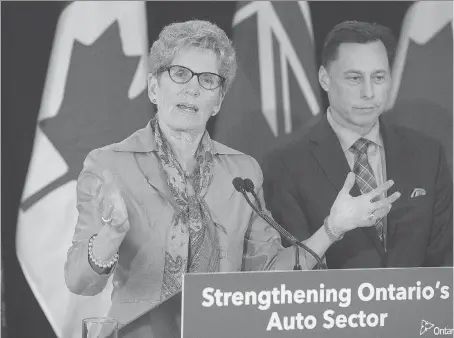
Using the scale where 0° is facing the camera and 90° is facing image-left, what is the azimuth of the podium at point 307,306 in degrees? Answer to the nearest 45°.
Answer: approximately 0°

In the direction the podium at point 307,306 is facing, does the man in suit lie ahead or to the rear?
to the rear

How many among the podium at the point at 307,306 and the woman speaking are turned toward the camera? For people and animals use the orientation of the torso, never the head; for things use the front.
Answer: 2

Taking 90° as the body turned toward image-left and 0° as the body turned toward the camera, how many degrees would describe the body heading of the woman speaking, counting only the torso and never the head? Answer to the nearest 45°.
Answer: approximately 0°

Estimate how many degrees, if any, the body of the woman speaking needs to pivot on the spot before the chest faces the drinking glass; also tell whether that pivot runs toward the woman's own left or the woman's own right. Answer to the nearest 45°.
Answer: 0° — they already face it

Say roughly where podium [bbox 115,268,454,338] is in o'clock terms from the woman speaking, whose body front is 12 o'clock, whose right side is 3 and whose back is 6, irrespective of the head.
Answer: The podium is roughly at 11 o'clock from the woman speaking.

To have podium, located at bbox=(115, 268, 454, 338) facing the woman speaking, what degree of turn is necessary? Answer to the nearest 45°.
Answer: approximately 135° to its right

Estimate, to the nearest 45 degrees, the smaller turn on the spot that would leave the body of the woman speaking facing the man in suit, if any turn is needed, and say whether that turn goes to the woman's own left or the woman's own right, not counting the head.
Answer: approximately 90° to the woman's own left

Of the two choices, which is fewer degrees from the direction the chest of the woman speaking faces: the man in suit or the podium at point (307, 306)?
the podium
